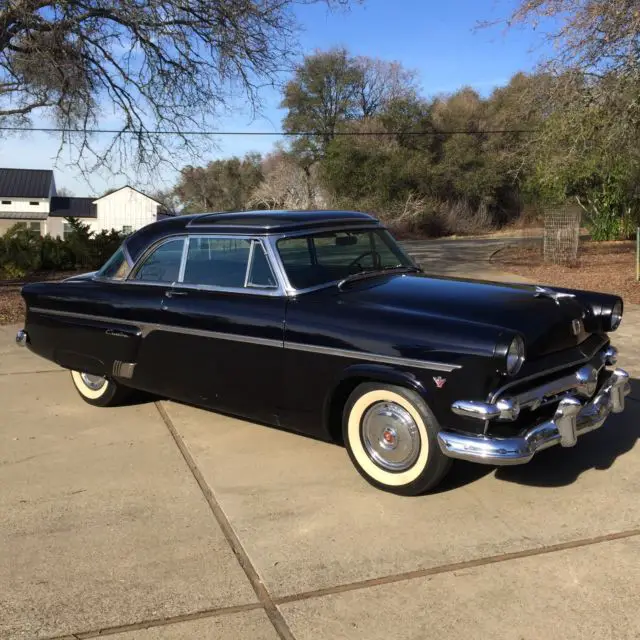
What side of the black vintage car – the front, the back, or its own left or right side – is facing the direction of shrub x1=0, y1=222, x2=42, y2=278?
back

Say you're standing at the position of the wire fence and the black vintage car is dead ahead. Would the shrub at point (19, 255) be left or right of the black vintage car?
right

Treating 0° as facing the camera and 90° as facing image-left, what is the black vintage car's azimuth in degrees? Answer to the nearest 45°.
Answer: approximately 315°

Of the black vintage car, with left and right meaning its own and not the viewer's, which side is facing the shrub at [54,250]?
back
